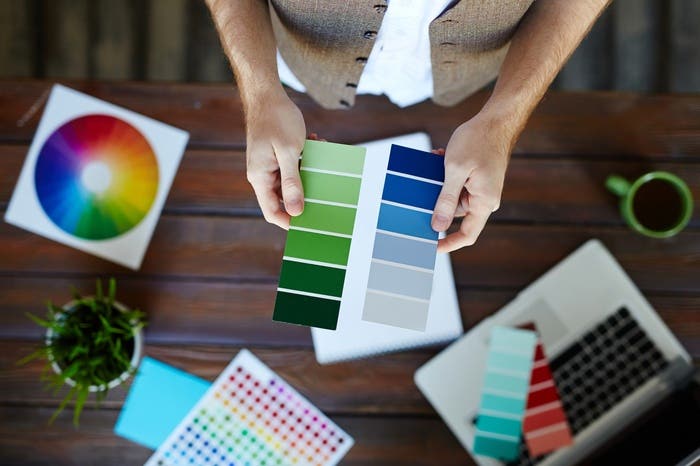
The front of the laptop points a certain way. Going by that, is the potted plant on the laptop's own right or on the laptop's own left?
on the laptop's own left

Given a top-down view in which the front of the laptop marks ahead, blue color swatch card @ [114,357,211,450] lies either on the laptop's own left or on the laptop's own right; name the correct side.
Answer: on the laptop's own left

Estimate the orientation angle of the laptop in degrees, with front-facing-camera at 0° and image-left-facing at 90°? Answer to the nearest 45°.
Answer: approximately 135°

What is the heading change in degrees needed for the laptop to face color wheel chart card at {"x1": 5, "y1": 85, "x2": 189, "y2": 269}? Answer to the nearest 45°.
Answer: approximately 45° to its left
